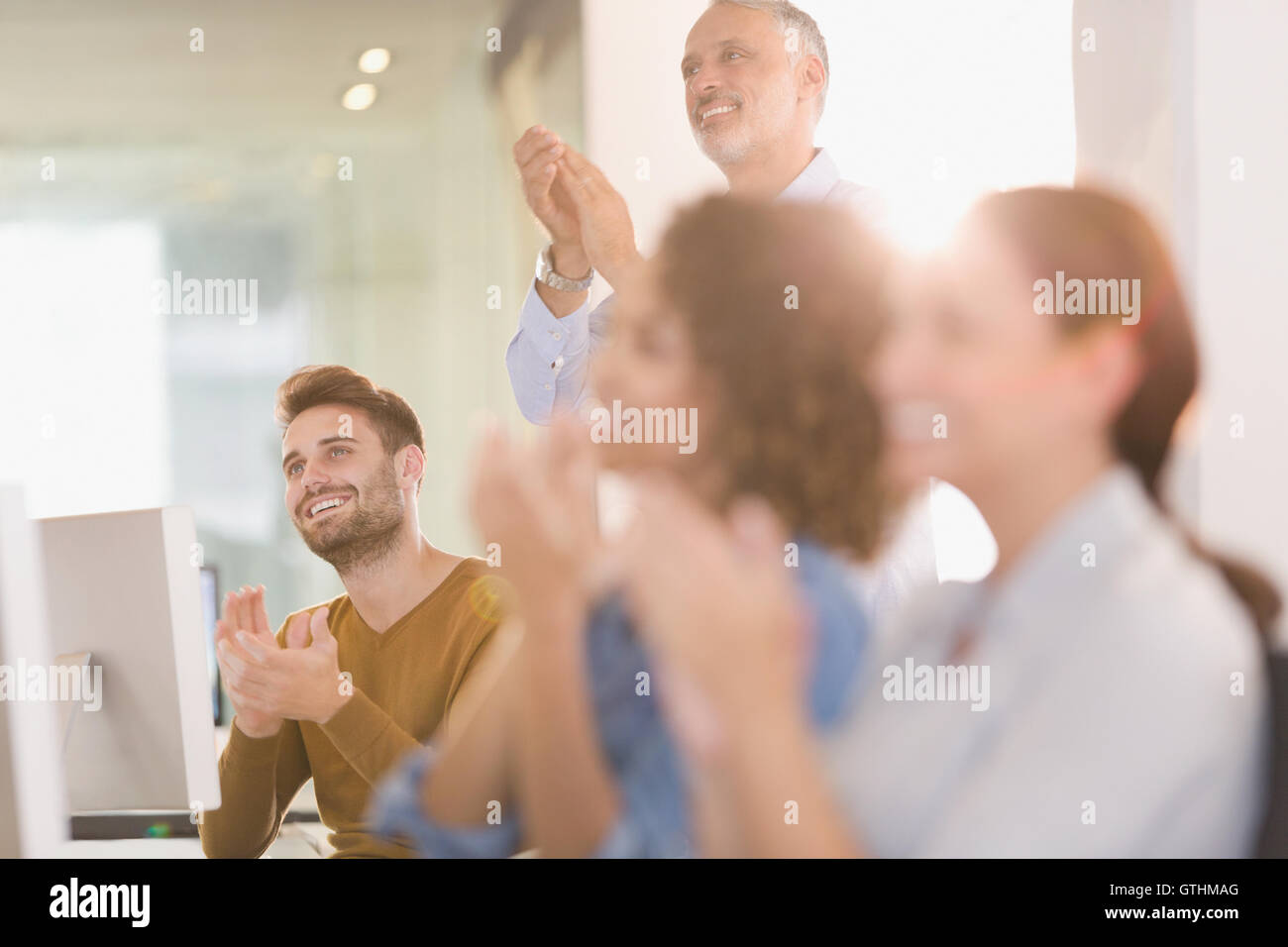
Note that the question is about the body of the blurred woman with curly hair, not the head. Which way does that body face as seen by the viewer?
to the viewer's left

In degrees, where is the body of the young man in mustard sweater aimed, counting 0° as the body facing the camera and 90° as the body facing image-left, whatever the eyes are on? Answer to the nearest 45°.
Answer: approximately 45°

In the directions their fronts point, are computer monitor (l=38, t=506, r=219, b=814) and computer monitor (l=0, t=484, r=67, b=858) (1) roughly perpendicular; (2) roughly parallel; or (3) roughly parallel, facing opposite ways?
roughly parallel

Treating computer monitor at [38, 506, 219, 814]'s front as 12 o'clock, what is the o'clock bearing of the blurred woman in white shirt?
The blurred woman in white shirt is roughly at 3 o'clock from the computer monitor.

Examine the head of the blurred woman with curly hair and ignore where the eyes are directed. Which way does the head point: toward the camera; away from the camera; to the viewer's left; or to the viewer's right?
to the viewer's left

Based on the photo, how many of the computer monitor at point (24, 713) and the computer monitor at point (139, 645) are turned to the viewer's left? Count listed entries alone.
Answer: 0

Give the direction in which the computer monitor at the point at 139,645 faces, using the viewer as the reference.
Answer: facing away from the viewer and to the right of the viewer

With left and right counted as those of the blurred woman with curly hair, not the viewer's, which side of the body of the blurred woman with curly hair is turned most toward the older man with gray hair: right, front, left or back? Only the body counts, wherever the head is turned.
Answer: right

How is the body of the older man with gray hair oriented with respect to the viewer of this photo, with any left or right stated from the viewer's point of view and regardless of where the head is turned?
facing the viewer and to the left of the viewer

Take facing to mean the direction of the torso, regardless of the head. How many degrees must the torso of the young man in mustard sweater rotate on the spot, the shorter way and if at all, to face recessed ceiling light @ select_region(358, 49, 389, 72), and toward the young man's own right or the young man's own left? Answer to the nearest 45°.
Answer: approximately 135° to the young man's own right
